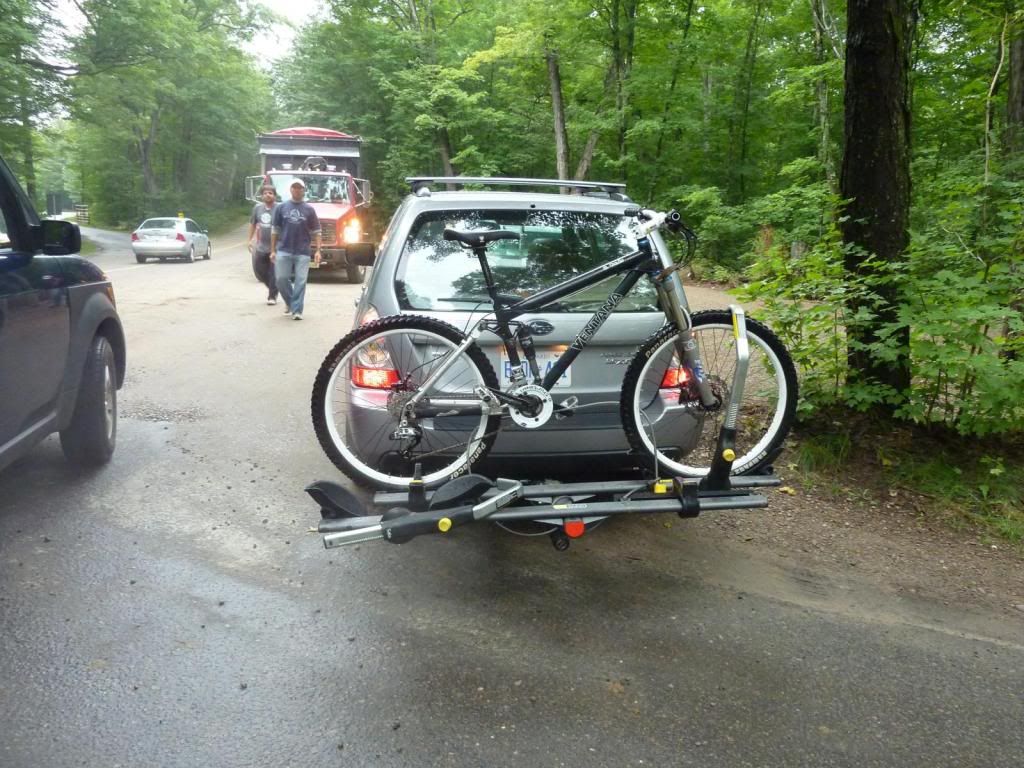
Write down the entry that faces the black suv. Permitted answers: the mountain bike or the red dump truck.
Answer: the red dump truck

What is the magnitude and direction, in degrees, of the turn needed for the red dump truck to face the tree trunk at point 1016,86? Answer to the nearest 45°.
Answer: approximately 45° to its left

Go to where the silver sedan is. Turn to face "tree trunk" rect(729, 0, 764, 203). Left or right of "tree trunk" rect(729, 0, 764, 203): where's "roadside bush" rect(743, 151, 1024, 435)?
right

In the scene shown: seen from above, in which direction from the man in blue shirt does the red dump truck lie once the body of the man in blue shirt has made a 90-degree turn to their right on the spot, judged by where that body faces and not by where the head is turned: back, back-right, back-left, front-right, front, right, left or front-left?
right

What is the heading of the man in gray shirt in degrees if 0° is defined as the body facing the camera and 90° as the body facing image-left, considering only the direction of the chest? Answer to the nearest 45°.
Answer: approximately 0°

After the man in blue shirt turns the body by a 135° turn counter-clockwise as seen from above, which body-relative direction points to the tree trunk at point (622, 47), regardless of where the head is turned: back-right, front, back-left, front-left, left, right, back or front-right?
front

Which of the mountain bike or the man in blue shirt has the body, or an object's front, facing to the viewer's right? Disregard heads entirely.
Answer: the mountain bike

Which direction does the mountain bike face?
to the viewer's right
